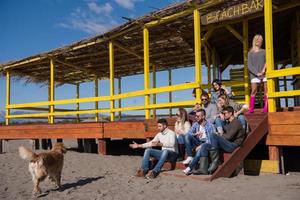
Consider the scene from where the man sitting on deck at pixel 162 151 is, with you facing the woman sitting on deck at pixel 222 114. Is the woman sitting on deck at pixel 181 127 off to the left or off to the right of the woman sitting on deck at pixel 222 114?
left

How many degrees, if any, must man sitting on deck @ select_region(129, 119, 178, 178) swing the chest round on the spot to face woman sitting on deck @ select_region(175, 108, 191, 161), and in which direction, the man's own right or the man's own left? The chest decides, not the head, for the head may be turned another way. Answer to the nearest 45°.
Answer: approximately 180°

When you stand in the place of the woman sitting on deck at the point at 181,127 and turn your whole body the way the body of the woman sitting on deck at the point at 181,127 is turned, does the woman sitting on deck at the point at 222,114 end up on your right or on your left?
on your left

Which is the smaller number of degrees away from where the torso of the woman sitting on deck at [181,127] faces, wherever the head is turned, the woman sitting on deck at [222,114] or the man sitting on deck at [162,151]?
the man sitting on deck

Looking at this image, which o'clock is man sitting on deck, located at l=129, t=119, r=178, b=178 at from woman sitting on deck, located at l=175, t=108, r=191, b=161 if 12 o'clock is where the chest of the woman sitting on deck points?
The man sitting on deck is roughly at 12 o'clock from the woman sitting on deck.
